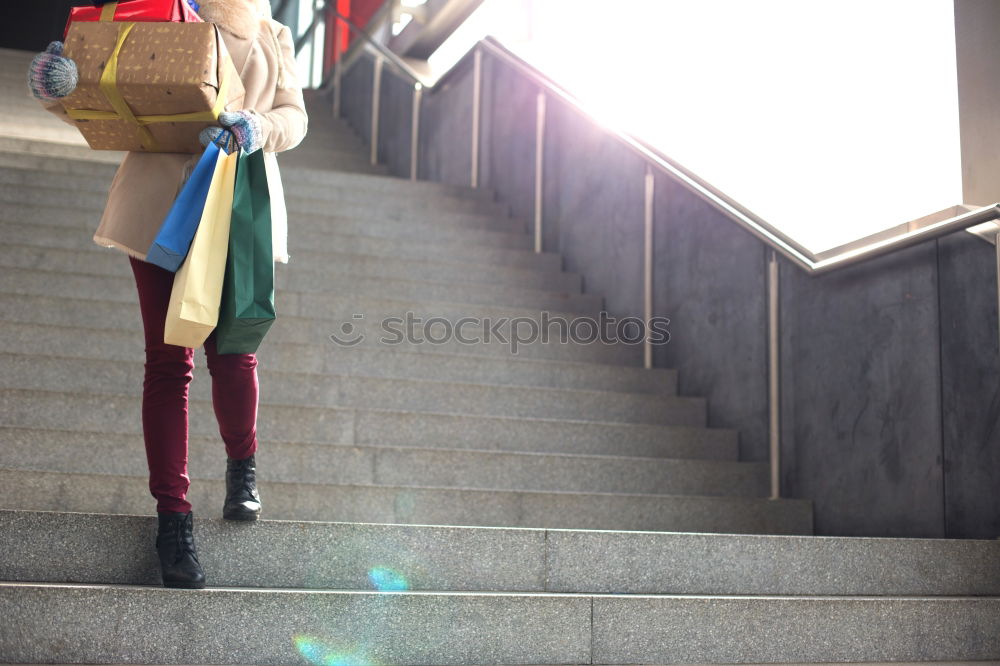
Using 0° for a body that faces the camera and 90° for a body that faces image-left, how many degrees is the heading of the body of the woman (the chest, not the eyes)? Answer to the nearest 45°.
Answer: approximately 0°
